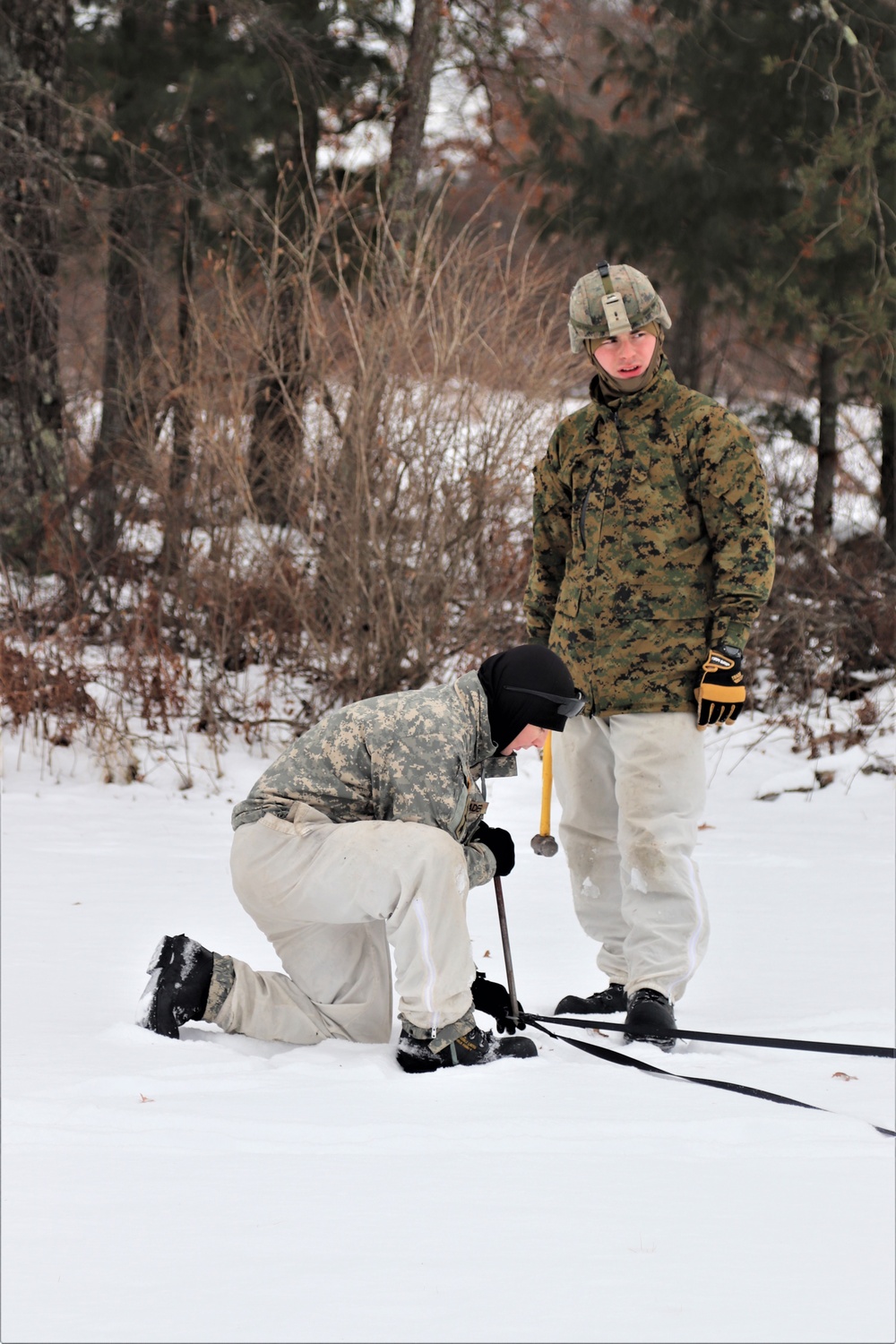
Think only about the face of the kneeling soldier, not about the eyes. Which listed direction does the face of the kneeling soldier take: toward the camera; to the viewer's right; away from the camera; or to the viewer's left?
to the viewer's right

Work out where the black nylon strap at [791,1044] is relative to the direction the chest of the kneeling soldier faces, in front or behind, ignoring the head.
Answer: in front

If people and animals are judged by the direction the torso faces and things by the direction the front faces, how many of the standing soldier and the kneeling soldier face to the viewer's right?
1

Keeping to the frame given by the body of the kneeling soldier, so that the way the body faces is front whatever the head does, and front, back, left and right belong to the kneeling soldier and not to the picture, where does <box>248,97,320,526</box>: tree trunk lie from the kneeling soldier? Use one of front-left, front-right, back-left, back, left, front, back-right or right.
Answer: left

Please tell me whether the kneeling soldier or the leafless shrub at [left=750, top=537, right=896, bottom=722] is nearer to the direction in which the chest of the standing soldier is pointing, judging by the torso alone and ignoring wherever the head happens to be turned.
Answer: the kneeling soldier

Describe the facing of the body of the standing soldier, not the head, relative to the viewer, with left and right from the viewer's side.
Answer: facing the viewer and to the left of the viewer

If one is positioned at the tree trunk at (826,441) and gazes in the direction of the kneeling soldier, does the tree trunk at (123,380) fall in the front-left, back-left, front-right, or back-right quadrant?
front-right

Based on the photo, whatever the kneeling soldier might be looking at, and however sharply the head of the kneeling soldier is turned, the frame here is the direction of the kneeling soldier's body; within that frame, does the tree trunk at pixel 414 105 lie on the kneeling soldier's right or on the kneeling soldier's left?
on the kneeling soldier's left

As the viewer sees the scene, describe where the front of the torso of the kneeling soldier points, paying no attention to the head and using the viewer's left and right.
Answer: facing to the right of the viewer

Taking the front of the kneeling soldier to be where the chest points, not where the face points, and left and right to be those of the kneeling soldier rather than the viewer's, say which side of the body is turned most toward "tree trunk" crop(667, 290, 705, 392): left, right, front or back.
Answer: left
